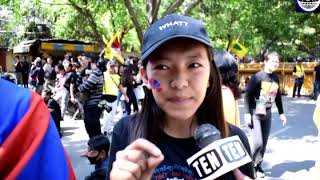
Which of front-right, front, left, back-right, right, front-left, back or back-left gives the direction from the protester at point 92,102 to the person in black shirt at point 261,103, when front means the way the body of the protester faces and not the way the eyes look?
back-left

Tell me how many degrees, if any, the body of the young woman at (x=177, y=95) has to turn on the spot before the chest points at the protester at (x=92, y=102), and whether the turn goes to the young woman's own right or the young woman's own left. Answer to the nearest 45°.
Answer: approximately 180°

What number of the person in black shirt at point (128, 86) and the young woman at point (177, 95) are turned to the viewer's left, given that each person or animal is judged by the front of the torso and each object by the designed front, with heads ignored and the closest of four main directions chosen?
0

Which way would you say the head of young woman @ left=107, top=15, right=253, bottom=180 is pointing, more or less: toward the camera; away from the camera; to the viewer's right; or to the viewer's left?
toward the camera

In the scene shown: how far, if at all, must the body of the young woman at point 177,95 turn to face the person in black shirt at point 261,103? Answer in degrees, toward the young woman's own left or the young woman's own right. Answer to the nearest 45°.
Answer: approximately 180°
